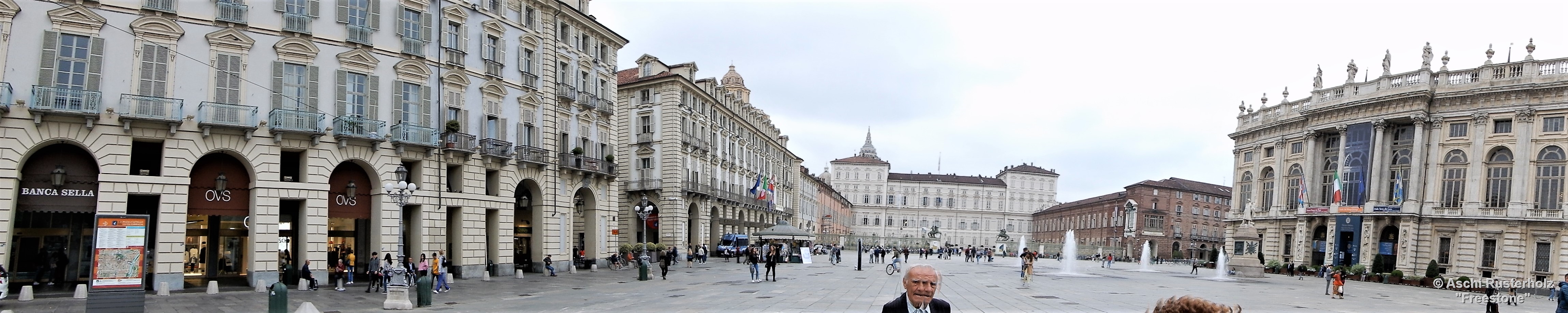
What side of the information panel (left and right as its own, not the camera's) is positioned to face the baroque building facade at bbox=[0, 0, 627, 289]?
back

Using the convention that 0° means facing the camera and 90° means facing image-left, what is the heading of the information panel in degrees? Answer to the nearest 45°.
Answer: approximately 0°

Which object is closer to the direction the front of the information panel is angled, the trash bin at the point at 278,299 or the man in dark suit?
the man in dark suit
